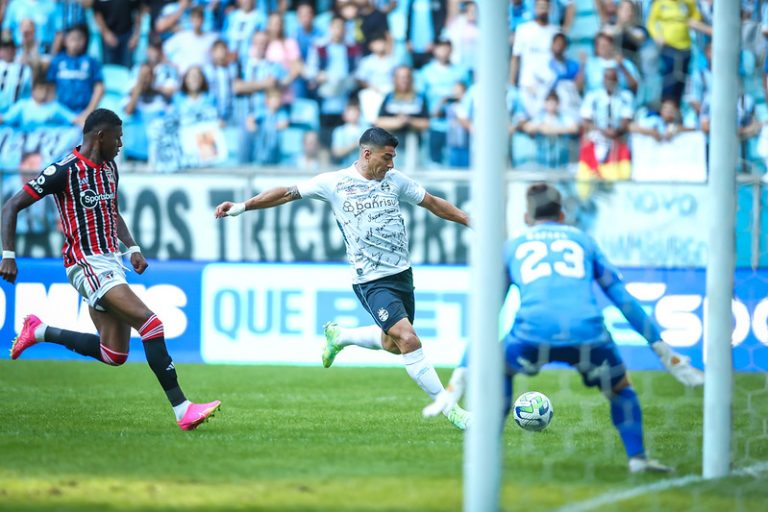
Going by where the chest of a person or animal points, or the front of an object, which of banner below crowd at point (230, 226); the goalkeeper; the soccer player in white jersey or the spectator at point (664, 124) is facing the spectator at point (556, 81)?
the goalkeeper

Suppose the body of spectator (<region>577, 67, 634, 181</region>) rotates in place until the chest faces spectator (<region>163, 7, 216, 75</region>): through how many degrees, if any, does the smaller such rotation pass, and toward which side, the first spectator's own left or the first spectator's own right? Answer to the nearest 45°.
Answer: approximately 90° to the first spectator's own right

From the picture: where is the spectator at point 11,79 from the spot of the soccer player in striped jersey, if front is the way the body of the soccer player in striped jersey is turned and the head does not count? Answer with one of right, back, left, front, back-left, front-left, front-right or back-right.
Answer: back-left

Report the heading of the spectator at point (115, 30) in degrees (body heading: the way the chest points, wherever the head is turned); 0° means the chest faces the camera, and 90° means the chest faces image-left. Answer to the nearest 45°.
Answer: approximately 0°

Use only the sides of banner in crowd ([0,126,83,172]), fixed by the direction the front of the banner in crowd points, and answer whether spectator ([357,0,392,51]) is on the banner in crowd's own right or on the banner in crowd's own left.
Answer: on the banner in crowd's own left

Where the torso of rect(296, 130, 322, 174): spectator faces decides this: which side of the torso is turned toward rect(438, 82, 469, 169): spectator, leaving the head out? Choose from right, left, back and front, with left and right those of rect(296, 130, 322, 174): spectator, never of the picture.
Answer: left

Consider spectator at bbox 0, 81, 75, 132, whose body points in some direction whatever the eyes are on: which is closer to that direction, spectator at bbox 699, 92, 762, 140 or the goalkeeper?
the goalkeeper

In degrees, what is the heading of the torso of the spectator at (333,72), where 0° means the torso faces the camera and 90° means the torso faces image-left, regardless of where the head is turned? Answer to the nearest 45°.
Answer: approximately 0°

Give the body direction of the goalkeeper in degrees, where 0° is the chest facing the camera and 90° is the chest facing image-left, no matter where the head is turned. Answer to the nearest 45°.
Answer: approximately 180°
